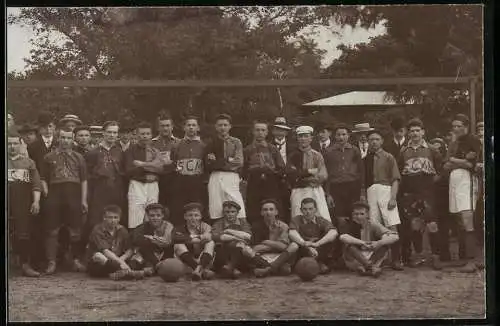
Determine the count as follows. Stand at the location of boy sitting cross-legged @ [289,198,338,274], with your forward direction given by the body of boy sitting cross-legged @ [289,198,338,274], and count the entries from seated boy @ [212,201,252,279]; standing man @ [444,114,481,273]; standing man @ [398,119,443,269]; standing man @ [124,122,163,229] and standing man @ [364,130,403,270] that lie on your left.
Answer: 3

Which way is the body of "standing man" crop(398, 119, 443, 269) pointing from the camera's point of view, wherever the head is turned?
toward the camera

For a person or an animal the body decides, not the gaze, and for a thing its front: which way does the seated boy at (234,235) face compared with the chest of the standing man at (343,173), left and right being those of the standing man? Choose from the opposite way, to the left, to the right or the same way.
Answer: the same way

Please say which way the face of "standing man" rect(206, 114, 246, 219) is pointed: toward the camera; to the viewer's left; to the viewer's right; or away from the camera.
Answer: toward the camera

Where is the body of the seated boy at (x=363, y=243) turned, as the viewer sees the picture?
toward the camera

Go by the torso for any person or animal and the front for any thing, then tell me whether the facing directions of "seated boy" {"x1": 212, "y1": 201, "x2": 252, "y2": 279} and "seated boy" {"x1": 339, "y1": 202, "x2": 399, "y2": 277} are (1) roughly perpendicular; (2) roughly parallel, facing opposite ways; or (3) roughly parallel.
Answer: roughly parallel

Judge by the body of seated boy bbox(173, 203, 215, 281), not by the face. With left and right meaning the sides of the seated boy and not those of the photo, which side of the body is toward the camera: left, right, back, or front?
front

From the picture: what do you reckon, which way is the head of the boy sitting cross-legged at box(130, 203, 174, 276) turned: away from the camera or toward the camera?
toward the camera

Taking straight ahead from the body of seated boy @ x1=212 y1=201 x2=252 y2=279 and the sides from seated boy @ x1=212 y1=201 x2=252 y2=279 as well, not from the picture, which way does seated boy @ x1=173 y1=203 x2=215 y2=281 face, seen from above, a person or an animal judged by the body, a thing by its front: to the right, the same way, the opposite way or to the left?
the same way

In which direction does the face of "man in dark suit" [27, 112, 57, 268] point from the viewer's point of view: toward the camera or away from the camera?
toward the camera

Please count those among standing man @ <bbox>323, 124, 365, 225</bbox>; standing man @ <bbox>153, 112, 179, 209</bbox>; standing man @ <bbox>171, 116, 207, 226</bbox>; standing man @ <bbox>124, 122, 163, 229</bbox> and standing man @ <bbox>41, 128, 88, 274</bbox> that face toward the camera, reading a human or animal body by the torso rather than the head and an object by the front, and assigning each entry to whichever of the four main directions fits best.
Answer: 5

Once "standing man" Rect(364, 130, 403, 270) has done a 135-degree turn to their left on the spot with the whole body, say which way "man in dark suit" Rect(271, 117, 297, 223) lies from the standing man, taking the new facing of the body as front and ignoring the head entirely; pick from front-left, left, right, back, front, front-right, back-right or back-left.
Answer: back

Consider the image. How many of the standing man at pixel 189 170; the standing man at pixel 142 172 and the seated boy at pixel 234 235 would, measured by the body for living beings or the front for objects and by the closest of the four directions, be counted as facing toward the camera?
3

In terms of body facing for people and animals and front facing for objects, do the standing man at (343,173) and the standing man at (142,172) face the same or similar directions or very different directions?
same or similar directions

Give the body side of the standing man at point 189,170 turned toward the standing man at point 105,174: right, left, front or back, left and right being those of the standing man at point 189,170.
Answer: right

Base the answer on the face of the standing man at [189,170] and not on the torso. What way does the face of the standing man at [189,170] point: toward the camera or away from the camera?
toward the camera

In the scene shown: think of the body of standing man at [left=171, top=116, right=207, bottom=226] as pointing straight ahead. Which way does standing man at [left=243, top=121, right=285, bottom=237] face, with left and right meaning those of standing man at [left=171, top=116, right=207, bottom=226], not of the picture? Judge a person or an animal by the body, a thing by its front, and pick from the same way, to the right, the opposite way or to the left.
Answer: the same way

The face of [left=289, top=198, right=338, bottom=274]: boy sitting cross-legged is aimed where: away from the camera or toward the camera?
toward the camera

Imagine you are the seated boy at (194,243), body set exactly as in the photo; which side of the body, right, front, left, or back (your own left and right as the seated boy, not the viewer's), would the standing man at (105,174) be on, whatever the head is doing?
right
